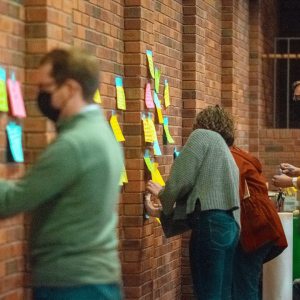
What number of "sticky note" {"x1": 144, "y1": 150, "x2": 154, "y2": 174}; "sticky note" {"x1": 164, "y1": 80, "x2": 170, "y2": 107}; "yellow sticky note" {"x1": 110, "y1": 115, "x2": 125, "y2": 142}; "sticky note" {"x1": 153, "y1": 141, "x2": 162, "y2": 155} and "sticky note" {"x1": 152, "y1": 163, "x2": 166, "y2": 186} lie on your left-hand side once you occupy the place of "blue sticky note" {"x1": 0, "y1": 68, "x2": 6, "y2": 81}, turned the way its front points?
5

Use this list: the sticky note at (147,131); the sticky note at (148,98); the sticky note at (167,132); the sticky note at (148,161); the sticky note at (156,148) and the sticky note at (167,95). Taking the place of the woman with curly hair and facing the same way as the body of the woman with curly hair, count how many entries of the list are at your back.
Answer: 0

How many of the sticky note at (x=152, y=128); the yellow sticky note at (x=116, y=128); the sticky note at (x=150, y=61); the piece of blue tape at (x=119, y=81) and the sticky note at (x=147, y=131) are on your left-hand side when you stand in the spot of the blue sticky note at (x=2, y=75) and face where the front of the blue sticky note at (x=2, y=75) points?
5

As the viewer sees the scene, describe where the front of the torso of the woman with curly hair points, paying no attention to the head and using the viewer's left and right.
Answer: facing away from the viewer and to the left of the viewer

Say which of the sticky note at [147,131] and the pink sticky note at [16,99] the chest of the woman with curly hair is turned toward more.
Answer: the sticky note

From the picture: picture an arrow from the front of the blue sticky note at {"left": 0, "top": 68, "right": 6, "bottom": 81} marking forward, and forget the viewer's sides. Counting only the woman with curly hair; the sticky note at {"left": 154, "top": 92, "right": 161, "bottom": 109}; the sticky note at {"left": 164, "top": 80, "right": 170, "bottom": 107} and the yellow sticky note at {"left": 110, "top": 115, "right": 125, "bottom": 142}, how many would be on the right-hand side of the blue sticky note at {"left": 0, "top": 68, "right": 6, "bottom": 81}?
0

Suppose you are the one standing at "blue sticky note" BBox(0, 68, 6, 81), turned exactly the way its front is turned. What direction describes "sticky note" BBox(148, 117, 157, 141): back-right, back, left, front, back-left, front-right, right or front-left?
left

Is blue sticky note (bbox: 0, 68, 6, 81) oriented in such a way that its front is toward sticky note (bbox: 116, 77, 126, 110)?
no

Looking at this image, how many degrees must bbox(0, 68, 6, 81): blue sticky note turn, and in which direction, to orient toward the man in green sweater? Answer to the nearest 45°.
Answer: approximately 45° to its right

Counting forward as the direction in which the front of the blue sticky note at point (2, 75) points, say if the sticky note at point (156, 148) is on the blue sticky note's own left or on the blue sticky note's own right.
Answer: on the blue sticky note's own left

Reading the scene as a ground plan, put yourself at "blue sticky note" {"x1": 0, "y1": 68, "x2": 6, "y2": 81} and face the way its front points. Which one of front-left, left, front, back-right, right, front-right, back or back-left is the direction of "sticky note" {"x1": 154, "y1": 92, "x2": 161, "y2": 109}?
left

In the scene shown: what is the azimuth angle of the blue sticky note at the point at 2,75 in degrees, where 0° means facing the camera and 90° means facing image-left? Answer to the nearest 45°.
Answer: approximately 315°

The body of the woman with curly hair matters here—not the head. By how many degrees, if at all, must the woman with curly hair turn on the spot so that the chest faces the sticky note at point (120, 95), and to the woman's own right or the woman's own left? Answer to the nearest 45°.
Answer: approximately 90° to the woman's own left

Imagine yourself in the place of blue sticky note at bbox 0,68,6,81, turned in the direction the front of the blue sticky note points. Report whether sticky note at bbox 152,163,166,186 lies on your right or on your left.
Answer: on your left

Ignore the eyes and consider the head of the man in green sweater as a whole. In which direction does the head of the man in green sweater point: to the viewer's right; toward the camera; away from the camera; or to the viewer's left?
to the viewer's left

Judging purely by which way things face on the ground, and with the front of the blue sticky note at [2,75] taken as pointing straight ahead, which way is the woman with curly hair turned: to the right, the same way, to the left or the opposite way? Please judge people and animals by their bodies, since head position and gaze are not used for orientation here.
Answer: the opposite way
